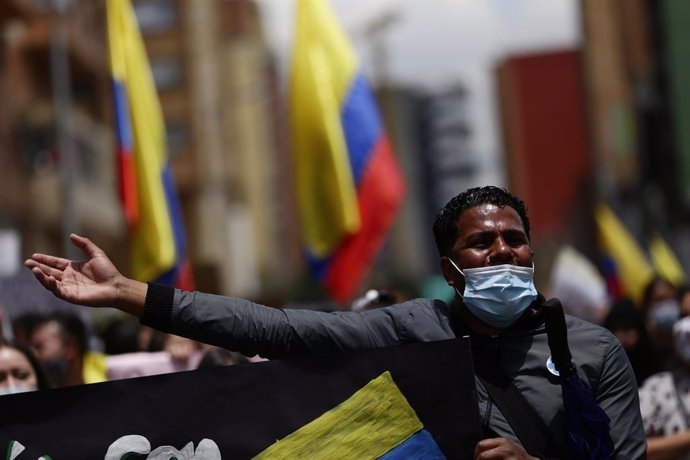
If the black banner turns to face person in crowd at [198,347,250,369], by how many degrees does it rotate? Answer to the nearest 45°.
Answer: approximately 180°

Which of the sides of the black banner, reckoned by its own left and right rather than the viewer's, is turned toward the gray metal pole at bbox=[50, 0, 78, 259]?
back

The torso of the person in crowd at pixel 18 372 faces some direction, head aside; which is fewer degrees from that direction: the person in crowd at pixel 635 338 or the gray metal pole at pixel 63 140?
the person in crowd

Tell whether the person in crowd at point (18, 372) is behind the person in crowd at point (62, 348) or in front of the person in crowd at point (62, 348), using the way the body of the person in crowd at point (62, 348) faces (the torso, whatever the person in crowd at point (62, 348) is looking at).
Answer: in front

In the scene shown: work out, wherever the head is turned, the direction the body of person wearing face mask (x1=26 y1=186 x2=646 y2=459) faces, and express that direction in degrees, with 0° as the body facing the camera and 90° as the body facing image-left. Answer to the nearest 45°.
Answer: approximately 0°

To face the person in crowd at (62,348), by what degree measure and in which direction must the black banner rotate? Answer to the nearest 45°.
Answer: approximately 180°

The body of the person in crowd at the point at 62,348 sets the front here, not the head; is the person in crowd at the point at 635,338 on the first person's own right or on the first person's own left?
on the first person's own left

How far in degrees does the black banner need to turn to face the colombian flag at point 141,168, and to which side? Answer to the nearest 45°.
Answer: approximately 180°

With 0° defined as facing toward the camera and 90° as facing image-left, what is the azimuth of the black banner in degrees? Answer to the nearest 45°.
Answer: approximately 0°

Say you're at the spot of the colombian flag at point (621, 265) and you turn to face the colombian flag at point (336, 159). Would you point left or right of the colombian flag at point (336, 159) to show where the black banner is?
left

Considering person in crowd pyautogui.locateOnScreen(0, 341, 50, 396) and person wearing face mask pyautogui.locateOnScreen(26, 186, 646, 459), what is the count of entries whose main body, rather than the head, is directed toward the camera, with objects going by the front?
2

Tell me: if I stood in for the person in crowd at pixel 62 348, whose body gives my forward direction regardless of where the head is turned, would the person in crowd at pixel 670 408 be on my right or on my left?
on my left

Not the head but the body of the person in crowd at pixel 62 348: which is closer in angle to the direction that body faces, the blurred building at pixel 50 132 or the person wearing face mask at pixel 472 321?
the person wearing face mask

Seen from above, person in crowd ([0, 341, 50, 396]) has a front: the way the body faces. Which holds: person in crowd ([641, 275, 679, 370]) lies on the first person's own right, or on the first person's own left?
on the first person's own left

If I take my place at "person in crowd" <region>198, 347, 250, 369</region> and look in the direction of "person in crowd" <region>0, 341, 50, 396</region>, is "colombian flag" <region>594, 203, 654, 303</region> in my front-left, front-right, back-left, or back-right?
back-right
